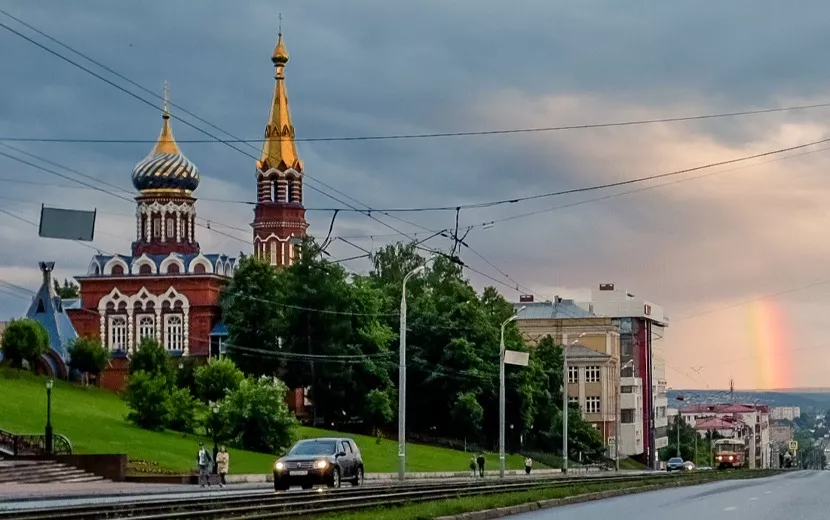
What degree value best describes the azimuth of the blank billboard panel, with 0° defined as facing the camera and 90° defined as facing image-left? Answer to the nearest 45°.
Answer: approximately 0°

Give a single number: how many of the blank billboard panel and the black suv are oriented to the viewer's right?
0

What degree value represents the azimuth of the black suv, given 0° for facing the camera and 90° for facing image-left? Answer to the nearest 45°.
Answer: approximately 45°
